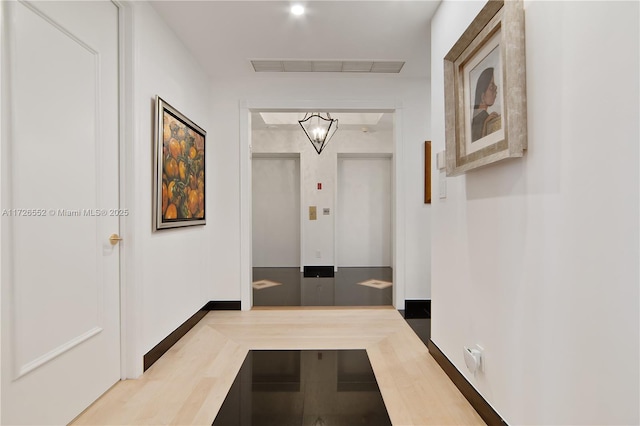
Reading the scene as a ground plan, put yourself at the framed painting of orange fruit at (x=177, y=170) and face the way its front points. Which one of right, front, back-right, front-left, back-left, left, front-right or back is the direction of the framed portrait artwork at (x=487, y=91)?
front

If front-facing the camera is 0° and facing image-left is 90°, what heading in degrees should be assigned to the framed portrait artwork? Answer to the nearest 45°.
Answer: approximately 45°

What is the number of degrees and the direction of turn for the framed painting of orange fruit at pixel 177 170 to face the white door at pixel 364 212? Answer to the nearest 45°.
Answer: approximately 90° to its left

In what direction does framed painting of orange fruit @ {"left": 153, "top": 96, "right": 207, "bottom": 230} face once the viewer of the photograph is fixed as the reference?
facing the viewer and to the right of the viewer

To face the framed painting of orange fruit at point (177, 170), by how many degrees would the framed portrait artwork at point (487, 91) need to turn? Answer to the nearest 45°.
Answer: approximately 45° to its right

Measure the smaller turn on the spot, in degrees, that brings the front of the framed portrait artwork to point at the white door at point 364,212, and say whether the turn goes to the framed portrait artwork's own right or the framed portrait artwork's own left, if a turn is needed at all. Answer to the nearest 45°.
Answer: approximately 90° to the framed portrait artwork's own right

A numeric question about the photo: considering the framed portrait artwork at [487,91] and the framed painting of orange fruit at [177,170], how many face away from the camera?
0

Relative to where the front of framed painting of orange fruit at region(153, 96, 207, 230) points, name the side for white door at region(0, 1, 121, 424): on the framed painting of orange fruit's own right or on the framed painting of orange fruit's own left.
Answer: on the framed painting of orange fruit's own right
